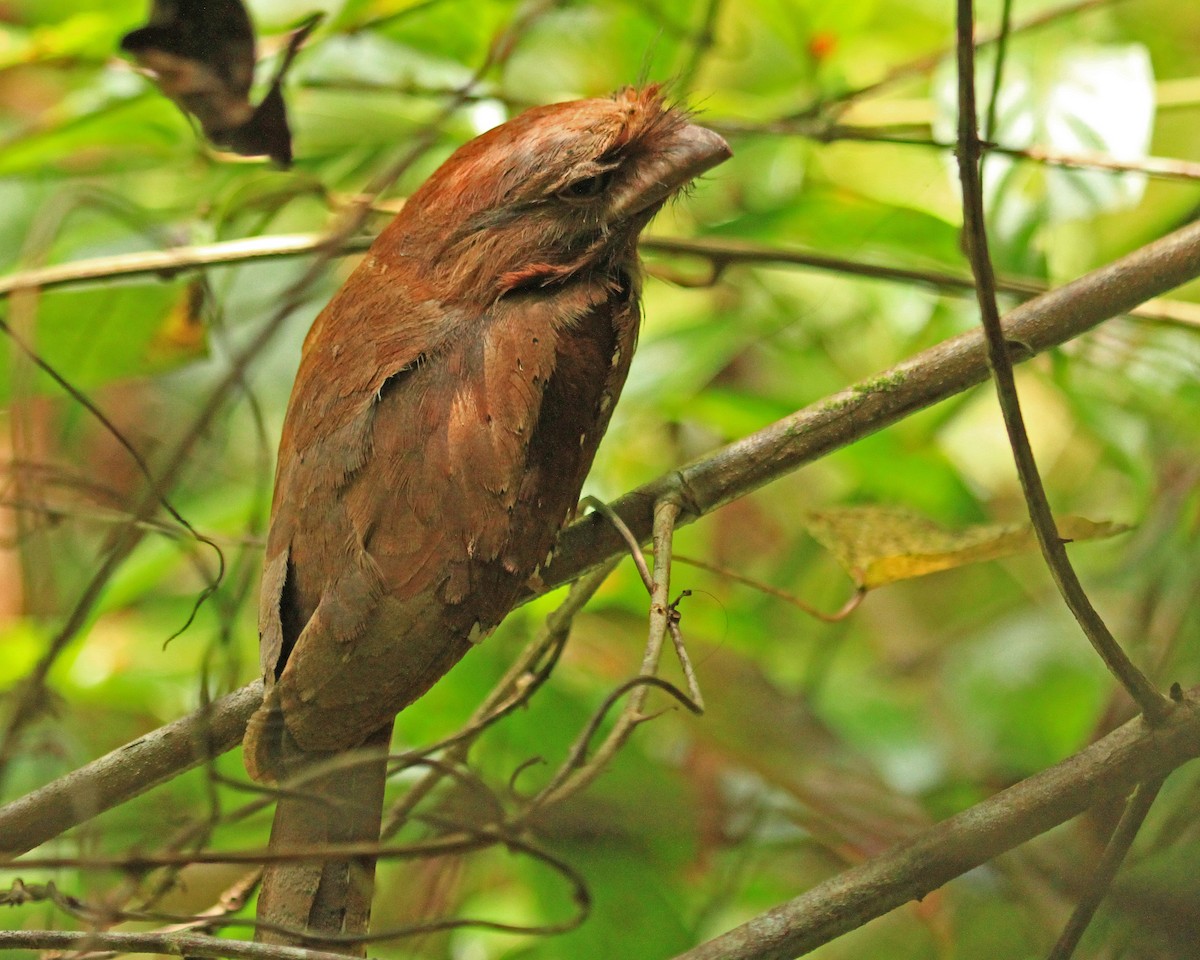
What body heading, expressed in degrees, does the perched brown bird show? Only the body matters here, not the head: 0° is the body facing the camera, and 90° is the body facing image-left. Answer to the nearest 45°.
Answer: approximately 270°
